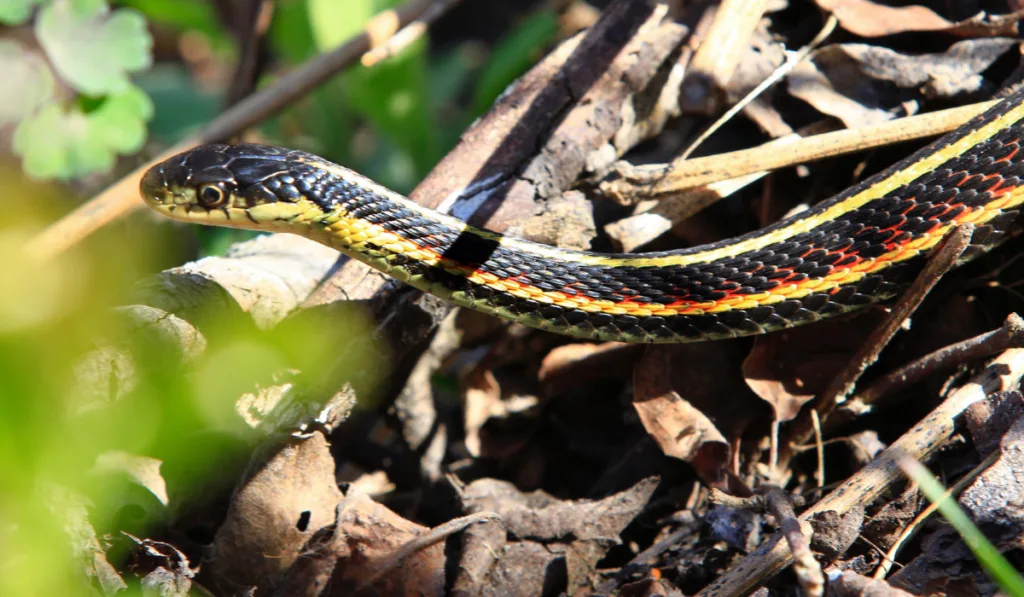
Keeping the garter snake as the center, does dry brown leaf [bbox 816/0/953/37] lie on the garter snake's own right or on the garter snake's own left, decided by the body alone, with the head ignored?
on the garter snake's own right

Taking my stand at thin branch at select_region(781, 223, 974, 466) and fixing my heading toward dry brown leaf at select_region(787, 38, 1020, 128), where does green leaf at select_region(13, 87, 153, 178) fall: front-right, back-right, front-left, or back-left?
front-left

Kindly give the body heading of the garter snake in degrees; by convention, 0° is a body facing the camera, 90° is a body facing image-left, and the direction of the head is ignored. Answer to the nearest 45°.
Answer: approximately 90°

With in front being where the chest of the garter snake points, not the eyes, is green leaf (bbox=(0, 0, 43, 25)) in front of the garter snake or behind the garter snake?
in front
